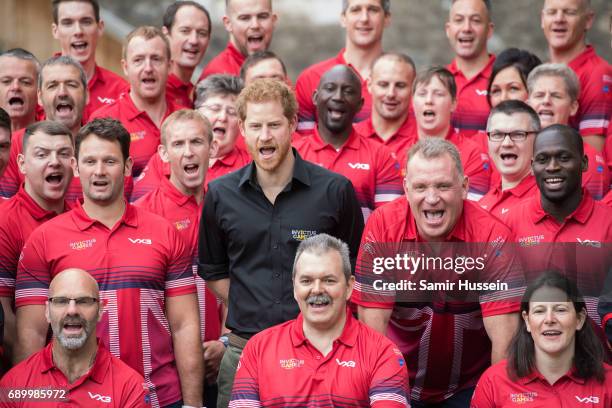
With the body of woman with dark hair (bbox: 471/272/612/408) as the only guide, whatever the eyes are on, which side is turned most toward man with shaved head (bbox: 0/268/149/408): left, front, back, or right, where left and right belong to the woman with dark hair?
right

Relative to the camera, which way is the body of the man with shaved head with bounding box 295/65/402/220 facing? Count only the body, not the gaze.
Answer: toward the camera

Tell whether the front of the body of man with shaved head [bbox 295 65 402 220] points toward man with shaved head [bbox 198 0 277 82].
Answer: no

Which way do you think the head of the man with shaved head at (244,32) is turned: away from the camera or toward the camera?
toward the camera

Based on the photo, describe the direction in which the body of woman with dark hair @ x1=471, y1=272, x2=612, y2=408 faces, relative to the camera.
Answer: toward the camera

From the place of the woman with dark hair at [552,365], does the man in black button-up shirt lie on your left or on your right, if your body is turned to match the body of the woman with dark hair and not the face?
on your right

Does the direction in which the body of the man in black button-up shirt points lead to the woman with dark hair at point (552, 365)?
no

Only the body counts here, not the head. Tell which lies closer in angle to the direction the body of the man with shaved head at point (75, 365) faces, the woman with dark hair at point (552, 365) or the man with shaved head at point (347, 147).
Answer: the woman with dark hair

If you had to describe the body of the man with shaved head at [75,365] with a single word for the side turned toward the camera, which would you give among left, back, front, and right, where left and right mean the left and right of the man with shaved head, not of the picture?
front

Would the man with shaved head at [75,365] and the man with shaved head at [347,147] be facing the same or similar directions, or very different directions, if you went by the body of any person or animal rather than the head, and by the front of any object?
same or similar directions

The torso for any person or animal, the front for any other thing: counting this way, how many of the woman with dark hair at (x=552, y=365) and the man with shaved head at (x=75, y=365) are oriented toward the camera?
2

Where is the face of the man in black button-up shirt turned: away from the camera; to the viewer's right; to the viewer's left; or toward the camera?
toward the camera

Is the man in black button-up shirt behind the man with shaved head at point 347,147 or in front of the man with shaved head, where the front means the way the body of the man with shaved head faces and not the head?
in front

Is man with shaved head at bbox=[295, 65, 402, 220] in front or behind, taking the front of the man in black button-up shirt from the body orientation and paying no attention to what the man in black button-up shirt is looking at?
behind

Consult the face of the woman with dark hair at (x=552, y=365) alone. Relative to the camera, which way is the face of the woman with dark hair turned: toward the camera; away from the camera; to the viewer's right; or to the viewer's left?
toward the camera
